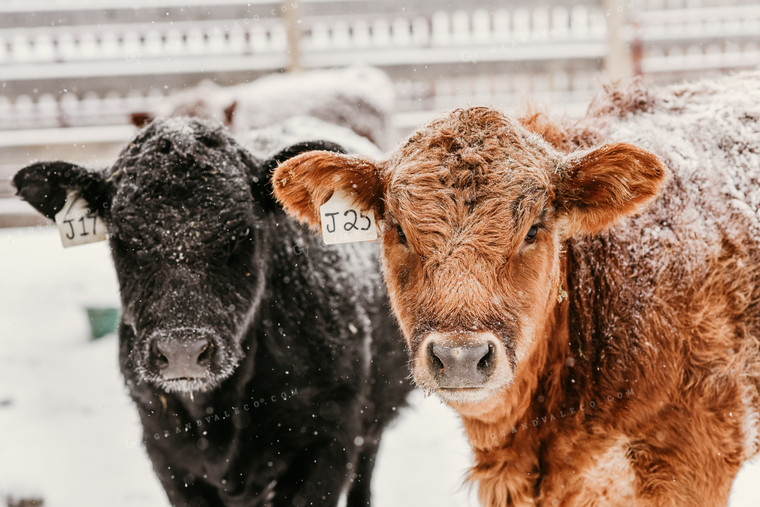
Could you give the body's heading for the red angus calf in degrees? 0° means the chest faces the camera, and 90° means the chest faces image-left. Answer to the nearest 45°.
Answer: approximately 45°

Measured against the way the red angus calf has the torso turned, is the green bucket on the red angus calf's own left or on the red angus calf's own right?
on the red angus calf's own right
